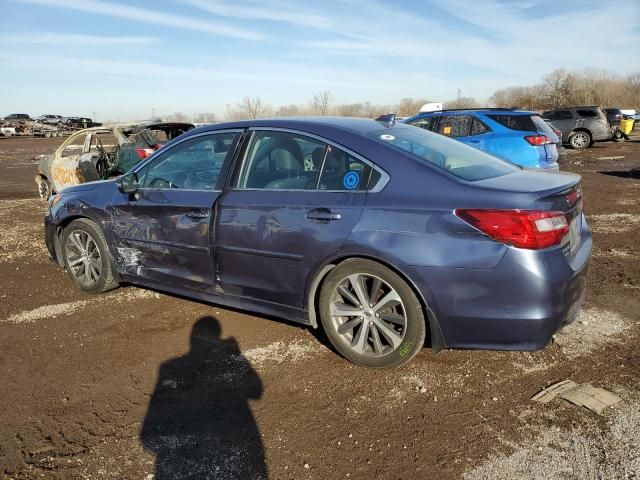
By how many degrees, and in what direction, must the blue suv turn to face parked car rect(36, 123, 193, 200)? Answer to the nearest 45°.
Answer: approximately 45° to its left

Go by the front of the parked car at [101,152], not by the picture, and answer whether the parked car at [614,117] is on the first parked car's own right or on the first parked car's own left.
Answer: on the first parked car's own right

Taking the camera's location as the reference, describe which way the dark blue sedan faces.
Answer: facing away from the viewer and to the left of the viewer

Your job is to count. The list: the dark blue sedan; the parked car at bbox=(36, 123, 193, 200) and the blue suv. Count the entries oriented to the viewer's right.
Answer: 0

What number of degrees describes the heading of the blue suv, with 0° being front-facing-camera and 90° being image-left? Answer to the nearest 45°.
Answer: approximately 135°

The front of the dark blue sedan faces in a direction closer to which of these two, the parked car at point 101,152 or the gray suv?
the parked car

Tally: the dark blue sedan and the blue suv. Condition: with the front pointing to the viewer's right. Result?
0

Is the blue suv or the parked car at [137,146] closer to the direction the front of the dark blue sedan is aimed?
the parked car

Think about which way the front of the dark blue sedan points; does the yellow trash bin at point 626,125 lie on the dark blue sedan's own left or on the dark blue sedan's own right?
on the dark blue sedan's own right

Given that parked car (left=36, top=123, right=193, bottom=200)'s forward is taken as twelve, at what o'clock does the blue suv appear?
The blue suv is roughly at 5 o'clock from the parked car.

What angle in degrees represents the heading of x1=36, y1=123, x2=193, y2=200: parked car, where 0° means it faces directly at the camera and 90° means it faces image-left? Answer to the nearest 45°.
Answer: approximately 135°
